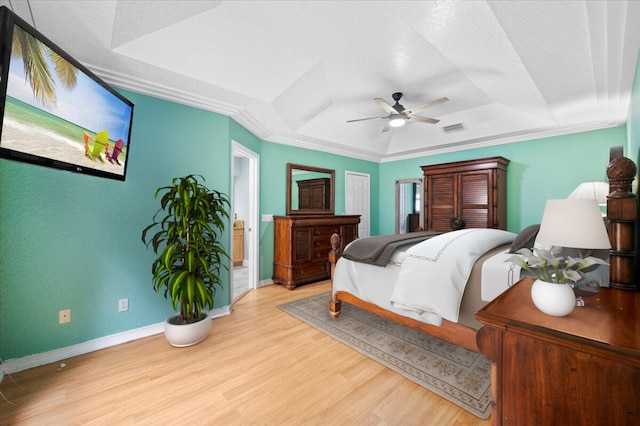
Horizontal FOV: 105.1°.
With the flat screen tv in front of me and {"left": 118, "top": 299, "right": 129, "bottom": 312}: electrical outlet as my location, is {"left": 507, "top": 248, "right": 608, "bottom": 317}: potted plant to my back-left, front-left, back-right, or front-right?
front-left

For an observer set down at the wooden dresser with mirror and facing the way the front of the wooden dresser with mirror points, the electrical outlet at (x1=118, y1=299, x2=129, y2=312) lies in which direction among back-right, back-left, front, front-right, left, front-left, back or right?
right

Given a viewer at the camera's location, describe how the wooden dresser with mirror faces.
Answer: facing the viewer and to the right of the viewer

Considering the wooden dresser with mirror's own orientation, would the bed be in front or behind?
in front

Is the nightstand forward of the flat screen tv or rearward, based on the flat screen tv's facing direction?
forward

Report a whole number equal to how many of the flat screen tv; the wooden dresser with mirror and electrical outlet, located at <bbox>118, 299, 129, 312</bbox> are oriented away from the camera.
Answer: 0

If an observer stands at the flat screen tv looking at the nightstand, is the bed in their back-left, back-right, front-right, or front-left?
front-left

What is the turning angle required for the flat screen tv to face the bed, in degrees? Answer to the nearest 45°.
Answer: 0° — it already faces it

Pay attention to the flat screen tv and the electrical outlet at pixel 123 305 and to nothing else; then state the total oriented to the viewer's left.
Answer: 0

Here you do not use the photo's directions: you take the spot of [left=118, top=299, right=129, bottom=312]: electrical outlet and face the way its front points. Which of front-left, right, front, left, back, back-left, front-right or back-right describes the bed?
front-left

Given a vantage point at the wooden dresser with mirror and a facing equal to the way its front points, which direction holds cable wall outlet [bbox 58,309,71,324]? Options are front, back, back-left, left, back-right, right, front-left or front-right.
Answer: right

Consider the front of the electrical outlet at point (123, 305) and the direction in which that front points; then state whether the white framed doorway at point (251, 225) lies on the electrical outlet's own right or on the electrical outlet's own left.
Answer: on the electrical outlet's own left

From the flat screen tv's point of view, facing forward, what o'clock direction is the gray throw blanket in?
The gray throw blanket is roughly at 11 o'clock from the flat screen tv.

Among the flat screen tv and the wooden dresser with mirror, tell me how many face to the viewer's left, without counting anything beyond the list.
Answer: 0

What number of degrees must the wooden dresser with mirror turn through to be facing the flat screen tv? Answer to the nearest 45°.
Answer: approximately 90° to its right
